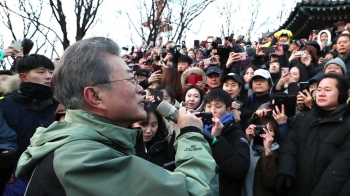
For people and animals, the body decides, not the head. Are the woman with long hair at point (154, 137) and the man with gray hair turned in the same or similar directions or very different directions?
very different directions

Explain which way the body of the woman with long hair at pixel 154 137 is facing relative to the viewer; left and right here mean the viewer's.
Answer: facing the viewer and to the left of the viewer

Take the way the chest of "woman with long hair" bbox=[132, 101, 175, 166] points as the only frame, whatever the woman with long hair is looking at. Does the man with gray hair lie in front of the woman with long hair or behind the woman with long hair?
in front

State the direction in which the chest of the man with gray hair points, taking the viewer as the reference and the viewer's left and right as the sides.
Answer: facing away from the viewer and to the right of the viewer

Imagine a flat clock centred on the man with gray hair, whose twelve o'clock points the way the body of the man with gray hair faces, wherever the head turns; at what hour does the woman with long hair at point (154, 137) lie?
The woman with long hair is roughly at 11 o'clock from the man with gray hair.

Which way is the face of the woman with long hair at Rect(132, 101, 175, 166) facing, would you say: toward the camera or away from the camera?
toward the camera
